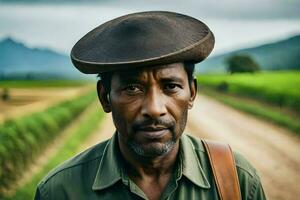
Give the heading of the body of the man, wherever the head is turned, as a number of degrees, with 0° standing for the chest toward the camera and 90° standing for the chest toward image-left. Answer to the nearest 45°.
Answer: approximately 0°
